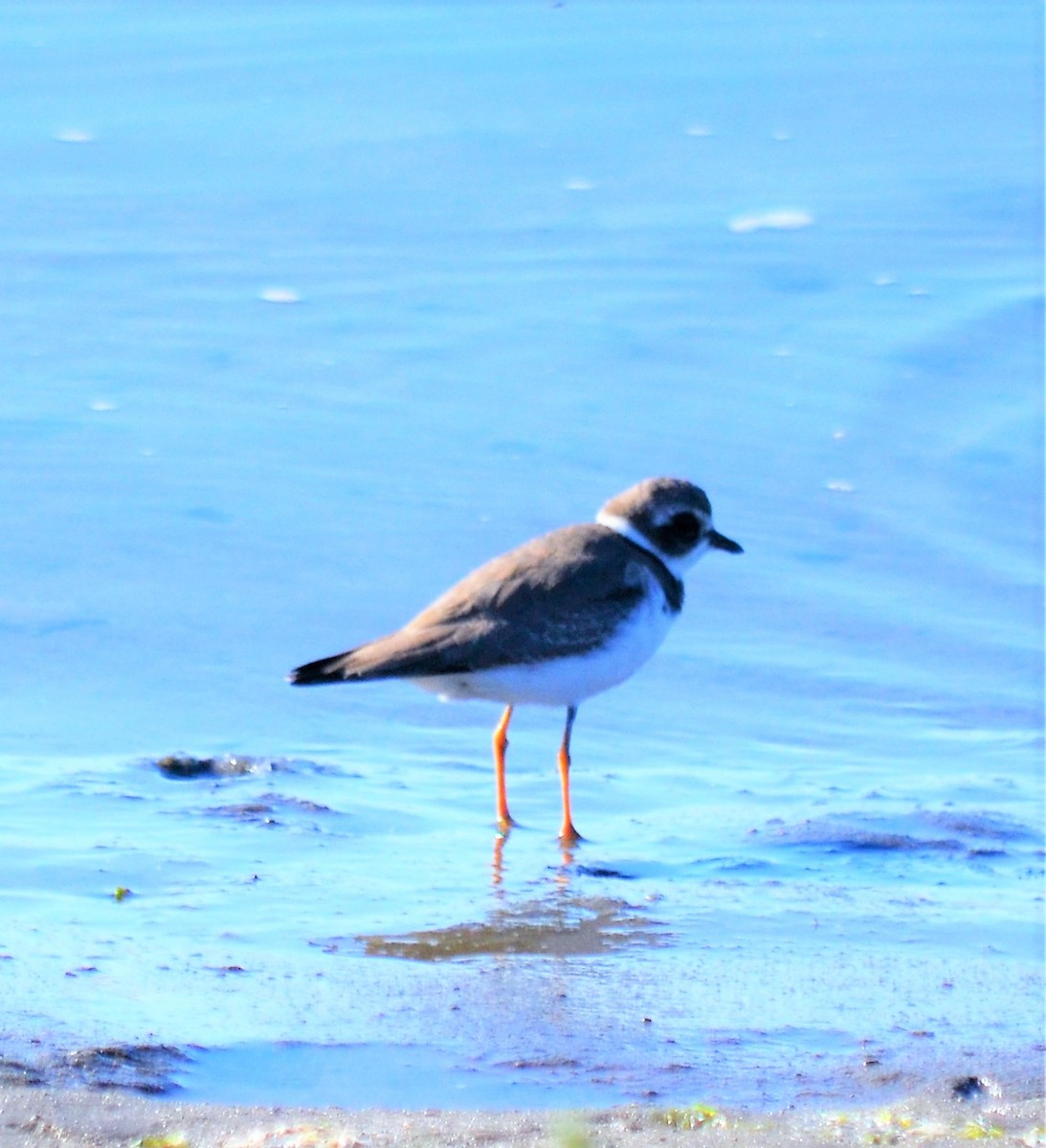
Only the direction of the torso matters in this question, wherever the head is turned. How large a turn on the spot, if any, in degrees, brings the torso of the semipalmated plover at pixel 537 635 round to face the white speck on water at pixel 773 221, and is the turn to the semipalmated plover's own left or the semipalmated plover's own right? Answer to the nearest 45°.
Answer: approximately 90° to the semipalmated plover's own left

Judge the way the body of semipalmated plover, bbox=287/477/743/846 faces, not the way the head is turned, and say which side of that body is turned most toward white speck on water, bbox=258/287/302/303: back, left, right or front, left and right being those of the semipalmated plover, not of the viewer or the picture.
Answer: left

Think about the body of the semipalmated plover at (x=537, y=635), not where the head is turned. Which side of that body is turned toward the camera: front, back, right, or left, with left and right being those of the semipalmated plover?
right
